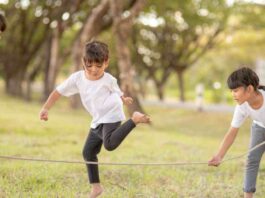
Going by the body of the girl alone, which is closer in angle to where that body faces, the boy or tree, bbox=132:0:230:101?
the boy

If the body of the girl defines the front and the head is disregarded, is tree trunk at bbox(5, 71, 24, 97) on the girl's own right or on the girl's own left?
on the girl's own right

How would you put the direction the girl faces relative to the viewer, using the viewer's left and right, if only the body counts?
facing the viewer and to the left of the viewer

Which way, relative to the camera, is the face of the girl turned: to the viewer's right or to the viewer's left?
to the viewer's left

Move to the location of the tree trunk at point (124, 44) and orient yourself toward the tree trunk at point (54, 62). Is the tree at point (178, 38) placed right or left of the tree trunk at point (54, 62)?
right

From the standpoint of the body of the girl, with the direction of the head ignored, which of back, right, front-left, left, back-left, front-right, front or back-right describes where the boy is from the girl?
front-right

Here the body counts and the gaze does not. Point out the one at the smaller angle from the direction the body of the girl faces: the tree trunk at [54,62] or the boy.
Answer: the boy

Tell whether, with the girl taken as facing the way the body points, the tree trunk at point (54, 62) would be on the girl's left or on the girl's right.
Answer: on the girl's right

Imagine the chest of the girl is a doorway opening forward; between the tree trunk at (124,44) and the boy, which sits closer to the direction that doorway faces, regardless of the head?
the boy

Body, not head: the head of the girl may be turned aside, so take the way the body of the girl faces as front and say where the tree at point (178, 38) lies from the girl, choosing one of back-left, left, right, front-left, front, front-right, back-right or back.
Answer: back-right
